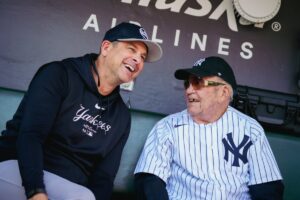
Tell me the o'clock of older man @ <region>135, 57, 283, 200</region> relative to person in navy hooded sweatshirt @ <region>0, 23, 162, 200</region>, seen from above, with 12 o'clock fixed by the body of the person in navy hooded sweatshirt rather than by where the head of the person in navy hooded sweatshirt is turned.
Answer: The older man is roughly at 10 o'clock from the person in navy hooded sweatshirt.

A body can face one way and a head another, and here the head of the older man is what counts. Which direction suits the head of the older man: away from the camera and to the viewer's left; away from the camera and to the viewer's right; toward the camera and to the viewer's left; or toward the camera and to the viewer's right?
toward the camera and to the viewer's left

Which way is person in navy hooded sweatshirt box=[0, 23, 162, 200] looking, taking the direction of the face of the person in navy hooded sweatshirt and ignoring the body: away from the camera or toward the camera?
toward the camera

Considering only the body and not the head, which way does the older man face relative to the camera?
toward the camera

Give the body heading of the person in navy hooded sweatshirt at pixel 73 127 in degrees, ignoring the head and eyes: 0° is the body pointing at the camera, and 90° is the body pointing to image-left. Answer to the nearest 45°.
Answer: approximately 315°

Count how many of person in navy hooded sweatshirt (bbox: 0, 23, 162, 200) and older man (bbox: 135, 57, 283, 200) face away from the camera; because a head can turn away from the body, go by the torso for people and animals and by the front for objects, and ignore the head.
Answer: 0

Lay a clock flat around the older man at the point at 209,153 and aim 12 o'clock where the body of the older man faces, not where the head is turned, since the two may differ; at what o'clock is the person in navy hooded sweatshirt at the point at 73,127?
The person in navy hooded sweatshirt is roughly at 2 o'clock from the older man.
